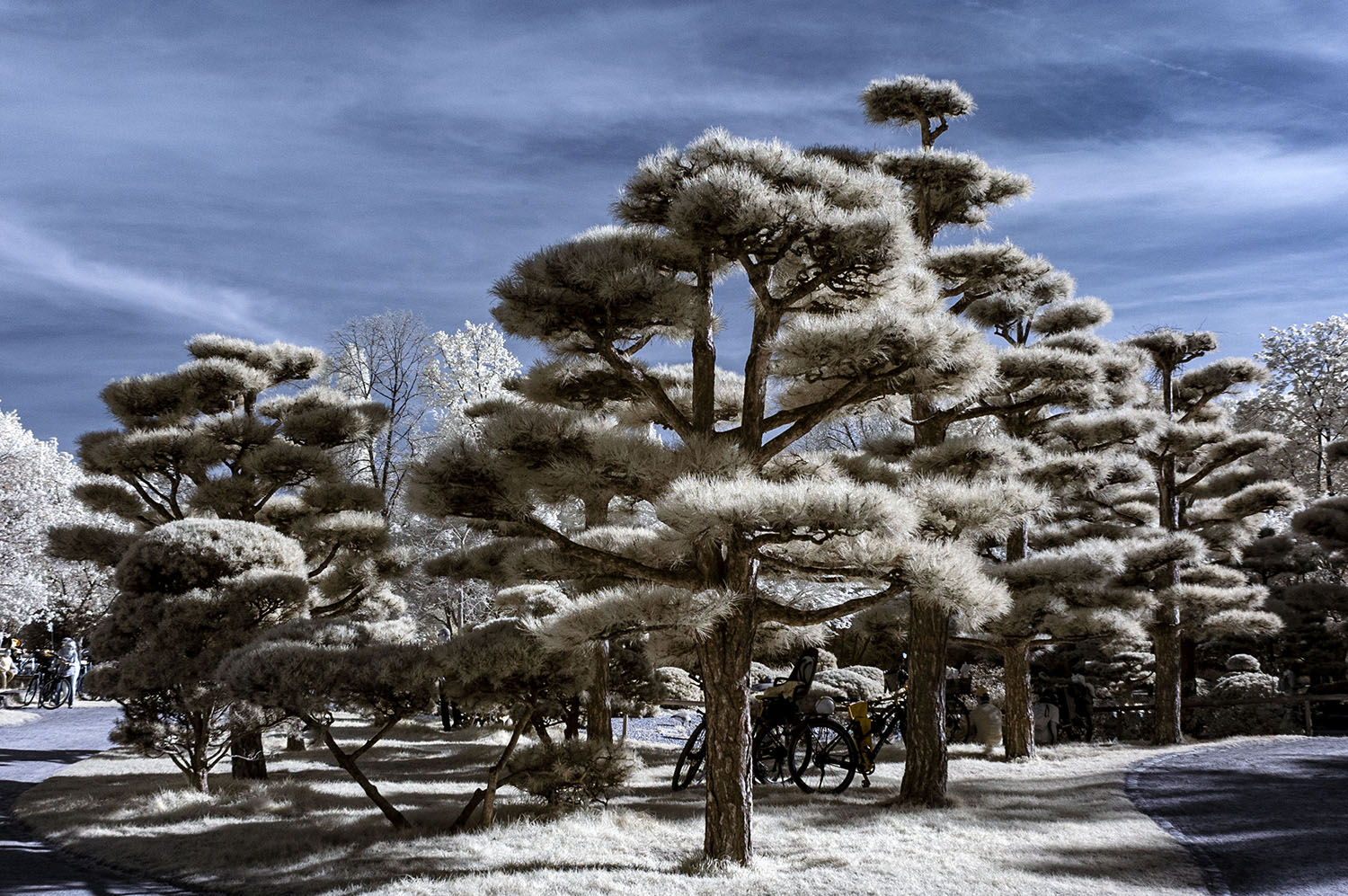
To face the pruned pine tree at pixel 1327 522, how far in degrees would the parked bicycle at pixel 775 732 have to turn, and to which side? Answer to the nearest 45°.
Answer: approximately 180°

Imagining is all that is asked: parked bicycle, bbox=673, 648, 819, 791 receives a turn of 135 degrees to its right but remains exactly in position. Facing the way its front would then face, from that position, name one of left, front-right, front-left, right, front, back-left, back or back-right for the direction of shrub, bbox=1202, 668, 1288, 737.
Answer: front-right

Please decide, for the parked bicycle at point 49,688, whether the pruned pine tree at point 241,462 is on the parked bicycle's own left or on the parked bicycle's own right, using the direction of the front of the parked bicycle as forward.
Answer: on the parked bicycle's own left

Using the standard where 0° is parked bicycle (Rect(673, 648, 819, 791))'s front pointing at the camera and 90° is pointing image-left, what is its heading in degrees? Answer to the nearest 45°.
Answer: approximately 45°

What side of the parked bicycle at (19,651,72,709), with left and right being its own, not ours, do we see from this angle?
left

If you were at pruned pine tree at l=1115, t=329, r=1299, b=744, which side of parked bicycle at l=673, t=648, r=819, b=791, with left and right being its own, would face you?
back

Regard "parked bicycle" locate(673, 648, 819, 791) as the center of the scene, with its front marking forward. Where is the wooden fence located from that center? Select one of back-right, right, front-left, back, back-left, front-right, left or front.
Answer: back
